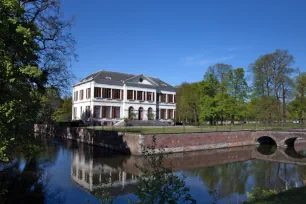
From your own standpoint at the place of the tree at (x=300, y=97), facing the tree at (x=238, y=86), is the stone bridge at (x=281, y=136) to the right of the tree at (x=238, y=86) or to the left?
left

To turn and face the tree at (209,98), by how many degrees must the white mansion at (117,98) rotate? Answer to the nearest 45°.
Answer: approximately 45° to its left

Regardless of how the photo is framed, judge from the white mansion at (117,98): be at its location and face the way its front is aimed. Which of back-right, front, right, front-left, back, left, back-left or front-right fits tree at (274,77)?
front-left

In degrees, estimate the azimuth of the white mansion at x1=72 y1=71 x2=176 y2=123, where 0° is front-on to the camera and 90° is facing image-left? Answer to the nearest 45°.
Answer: approximately 315°

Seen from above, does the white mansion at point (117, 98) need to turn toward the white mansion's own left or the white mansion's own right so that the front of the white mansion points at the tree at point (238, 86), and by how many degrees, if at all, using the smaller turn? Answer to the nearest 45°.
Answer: approximately 45° to the white mansion's own left

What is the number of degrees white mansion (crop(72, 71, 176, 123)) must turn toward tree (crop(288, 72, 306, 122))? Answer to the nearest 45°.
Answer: approximately 45° to its left
